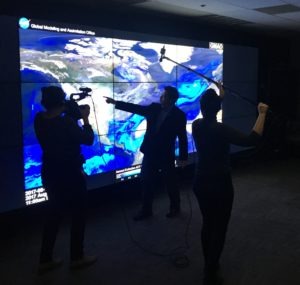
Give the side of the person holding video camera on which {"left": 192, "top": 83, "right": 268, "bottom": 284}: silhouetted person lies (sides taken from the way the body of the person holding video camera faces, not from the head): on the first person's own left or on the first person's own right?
on the first person's own right

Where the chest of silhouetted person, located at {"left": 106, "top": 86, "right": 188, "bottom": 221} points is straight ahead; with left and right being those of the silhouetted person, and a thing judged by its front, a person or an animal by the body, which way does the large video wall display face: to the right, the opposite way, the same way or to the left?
to the left

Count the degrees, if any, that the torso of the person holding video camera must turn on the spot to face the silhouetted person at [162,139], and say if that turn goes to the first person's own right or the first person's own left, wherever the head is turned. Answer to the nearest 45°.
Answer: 0° — they already face them

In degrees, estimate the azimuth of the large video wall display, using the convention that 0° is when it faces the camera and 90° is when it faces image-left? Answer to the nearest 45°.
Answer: approximately 315°

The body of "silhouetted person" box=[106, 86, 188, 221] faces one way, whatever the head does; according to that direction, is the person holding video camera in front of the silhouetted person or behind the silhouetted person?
in front

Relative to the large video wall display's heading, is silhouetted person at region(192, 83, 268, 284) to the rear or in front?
in front

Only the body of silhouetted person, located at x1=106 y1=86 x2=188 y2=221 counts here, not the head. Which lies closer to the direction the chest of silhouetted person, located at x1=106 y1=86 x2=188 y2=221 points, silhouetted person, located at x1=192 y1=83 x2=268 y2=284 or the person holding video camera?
the person holding video camera

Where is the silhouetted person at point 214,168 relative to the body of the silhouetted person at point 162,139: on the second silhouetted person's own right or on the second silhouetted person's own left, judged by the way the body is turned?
on the second silhouetted person's own left

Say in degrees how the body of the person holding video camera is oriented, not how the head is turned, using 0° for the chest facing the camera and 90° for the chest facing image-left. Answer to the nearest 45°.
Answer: approximately 225°

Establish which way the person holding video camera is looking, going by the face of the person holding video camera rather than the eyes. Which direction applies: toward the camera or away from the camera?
away from the camera

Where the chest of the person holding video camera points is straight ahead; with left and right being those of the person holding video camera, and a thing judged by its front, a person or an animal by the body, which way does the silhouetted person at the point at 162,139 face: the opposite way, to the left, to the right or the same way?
the opposite way
